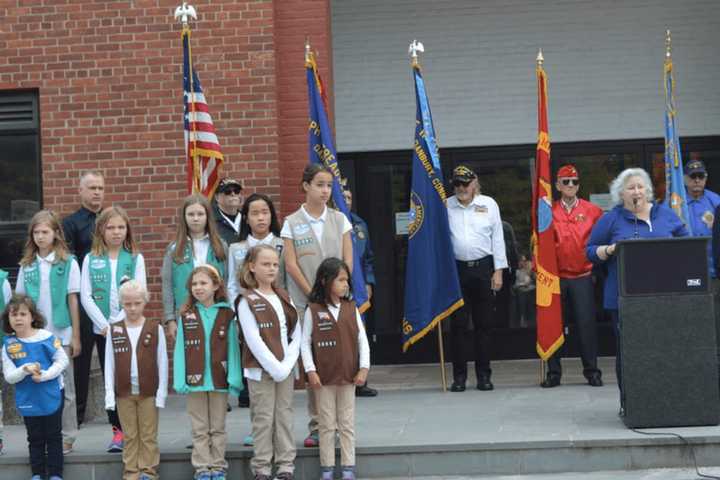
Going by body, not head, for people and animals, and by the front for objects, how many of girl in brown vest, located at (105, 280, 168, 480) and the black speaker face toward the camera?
2

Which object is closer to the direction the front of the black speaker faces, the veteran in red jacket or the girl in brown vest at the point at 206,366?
the girl in brown vest

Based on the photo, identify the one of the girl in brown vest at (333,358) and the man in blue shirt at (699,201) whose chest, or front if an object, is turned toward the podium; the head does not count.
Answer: the man in blue shirt

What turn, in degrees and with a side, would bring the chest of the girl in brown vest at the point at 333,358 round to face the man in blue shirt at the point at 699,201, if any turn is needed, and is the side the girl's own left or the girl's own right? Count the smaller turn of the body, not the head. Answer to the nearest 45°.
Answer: approximately 135° to the girl's own left

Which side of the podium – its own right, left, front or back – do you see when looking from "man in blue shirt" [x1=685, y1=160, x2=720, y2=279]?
back

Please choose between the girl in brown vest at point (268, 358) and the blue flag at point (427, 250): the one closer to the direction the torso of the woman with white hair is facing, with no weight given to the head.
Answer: the girl in brown vest

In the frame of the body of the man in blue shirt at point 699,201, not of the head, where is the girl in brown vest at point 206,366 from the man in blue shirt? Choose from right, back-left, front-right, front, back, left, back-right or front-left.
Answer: front-right

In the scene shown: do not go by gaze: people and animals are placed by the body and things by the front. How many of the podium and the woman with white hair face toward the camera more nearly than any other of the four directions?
2

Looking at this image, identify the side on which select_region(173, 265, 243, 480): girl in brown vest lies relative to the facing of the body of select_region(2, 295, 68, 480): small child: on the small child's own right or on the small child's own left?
on the small child's own left
